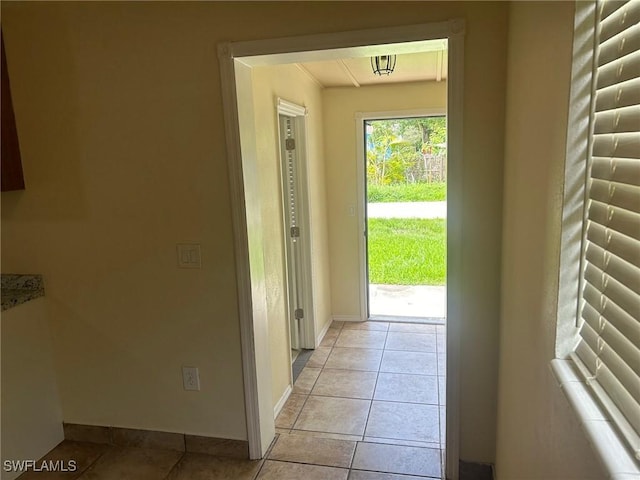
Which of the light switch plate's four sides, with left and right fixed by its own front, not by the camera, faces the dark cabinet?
right

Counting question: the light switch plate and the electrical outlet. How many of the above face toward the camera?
2

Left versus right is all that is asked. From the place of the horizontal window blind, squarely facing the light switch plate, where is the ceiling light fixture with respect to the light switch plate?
right

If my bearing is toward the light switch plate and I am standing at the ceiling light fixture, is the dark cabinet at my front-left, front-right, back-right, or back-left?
front-right

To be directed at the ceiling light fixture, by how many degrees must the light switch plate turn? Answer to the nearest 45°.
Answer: approximately 135° to its left

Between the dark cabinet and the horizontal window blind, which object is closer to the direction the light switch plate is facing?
the horizontal window blind

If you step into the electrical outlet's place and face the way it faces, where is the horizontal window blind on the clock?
The horizontal window blind is roughly at 11 o'clock from the electrical outlet.

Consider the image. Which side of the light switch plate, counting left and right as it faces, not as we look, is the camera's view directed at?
front

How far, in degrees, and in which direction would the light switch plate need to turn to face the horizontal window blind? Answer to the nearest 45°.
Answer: approximately 45° to its left

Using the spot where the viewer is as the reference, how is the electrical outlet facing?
facing the viewer

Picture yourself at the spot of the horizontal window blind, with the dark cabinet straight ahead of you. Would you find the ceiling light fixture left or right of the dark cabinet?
right
